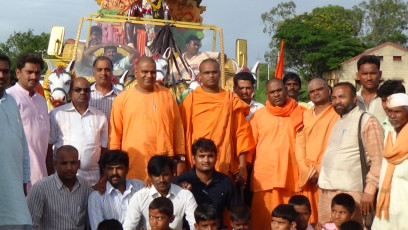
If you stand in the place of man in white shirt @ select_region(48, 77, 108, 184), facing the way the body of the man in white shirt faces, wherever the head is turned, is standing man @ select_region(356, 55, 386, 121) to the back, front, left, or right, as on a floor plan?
left

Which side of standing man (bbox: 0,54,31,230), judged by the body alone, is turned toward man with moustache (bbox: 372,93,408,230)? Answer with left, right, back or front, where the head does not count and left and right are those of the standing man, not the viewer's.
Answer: left

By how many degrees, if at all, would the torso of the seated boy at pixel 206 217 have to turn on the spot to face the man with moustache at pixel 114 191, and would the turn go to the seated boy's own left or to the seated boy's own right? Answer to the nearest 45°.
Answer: approximately 90° to the seated boy's own right

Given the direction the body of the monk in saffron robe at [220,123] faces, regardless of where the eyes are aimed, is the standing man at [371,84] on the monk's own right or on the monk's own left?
on the monk's own left

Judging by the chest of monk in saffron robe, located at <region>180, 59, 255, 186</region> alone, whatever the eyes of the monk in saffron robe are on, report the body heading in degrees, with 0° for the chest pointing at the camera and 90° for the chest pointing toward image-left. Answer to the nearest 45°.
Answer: approximately 0°
